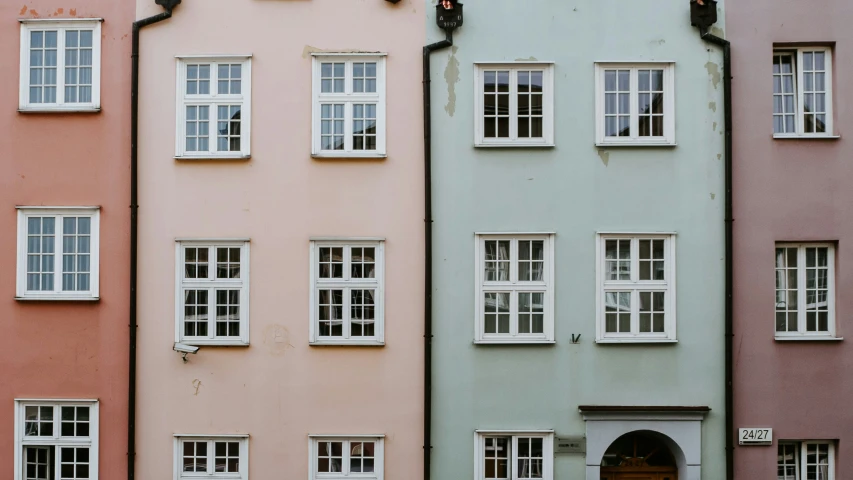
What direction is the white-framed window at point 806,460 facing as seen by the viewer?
toward the camera

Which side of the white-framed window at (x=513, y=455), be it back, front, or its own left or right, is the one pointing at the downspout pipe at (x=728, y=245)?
left

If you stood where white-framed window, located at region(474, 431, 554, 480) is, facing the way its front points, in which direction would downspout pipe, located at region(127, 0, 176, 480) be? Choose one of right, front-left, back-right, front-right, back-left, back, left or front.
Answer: right

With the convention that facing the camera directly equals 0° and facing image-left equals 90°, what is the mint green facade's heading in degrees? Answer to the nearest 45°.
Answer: approximately 0°

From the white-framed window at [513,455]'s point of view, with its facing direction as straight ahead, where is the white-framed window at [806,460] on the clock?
the white-framed window at [806,460] is roughly at 9 o'clock from the white-framed window at [513,455].

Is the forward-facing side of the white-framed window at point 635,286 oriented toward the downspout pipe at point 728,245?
no

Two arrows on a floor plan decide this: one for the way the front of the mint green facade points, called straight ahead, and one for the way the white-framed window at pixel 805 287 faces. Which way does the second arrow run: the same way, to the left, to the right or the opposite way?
the same way

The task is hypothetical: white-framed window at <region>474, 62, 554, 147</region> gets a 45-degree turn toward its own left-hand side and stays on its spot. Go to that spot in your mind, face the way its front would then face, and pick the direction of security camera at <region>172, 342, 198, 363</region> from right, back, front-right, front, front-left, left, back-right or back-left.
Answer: back-right

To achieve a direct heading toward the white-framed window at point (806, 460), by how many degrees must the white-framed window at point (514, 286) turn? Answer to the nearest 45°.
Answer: approximately 90° to its left

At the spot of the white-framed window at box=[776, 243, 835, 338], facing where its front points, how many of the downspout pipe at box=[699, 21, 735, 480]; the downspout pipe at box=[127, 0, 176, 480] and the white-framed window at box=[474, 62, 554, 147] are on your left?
0

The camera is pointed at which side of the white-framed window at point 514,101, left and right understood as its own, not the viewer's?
front

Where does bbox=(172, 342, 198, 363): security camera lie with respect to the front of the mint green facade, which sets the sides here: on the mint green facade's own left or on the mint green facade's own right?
on the mint green facade's own right

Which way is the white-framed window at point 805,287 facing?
toward the camera

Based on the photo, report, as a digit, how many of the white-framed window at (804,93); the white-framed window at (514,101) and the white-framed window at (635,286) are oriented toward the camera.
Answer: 3

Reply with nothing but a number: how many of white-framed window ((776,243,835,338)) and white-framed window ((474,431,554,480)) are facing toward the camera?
2

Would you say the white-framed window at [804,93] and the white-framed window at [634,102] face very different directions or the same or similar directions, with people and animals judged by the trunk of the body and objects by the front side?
same or similar directions

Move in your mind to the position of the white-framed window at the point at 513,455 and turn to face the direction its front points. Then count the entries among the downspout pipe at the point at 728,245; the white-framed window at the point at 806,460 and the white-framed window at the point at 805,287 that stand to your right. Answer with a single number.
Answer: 0
